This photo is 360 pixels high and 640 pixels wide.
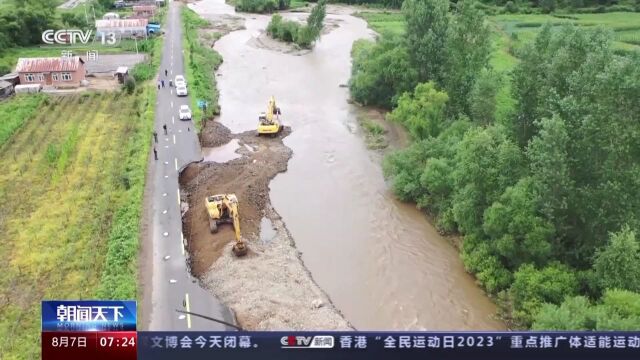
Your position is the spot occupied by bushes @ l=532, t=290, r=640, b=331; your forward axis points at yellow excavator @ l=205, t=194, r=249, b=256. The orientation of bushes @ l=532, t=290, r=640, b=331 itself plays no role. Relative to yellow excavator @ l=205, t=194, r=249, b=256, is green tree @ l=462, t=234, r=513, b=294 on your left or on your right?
right

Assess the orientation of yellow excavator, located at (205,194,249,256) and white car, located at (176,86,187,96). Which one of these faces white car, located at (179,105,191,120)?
white car, located at (176,86,187,96)

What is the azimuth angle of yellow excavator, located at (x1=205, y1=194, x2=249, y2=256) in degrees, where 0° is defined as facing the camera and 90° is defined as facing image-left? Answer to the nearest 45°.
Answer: approximately 0°

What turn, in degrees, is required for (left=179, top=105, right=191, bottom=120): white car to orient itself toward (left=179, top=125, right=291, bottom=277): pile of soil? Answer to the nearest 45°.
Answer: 0° — it already faces it

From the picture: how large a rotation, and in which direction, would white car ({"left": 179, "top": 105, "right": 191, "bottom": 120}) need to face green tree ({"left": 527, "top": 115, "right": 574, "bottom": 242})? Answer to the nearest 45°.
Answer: approximately 45° to its left
